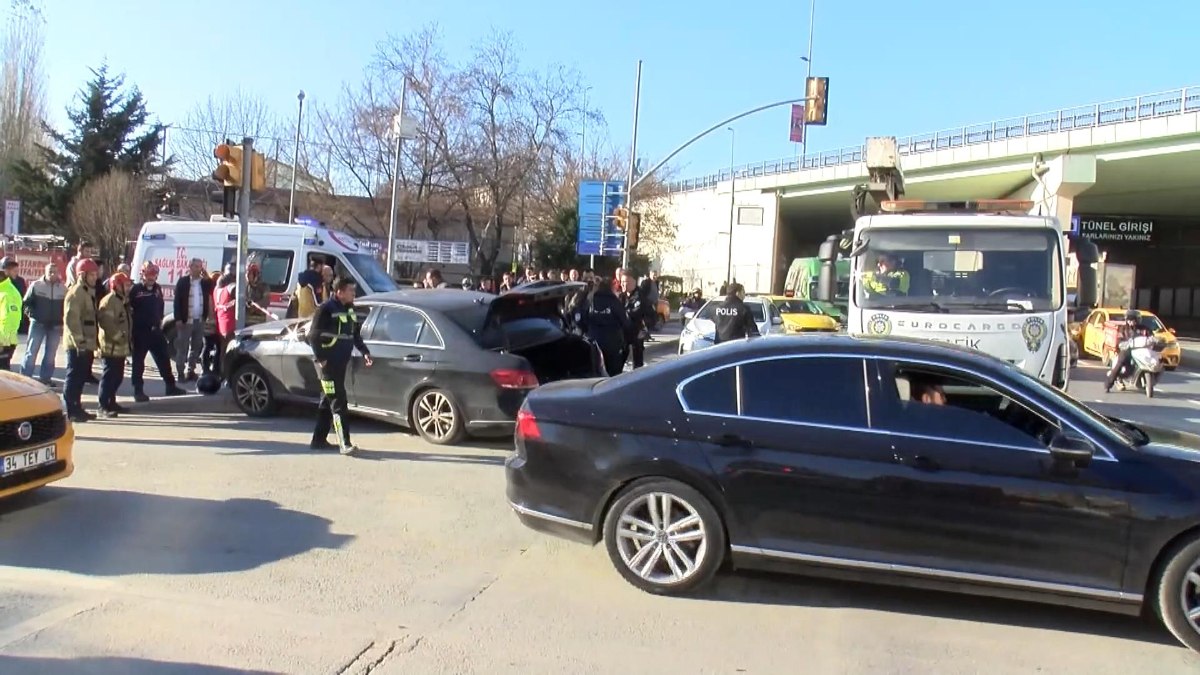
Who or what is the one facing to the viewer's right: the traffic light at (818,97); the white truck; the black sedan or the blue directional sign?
the black sedan

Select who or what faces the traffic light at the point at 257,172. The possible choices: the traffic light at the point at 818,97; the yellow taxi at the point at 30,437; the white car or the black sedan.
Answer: the white car

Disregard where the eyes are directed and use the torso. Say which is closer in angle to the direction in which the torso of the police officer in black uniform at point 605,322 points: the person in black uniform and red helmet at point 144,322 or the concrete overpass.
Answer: the concrete overpass

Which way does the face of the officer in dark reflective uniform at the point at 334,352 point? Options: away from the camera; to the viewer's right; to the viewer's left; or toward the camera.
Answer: to the viewer's right

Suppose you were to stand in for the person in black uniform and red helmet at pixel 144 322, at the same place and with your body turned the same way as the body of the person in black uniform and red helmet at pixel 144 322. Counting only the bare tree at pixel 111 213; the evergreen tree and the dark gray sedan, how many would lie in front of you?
1

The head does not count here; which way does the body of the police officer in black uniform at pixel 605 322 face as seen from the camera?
away from the camera

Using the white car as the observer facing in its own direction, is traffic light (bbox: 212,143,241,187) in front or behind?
in front

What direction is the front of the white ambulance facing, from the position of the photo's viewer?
facing to the right of the viewer

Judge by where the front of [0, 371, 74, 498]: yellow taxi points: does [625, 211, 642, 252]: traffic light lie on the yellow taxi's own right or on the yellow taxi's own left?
on the yellow taxi's own left

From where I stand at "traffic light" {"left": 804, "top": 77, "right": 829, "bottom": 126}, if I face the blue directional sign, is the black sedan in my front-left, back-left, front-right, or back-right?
back-left

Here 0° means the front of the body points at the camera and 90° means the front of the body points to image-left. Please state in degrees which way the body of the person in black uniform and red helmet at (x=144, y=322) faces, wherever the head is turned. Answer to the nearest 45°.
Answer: approximately 315°

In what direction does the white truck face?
toward the camera
